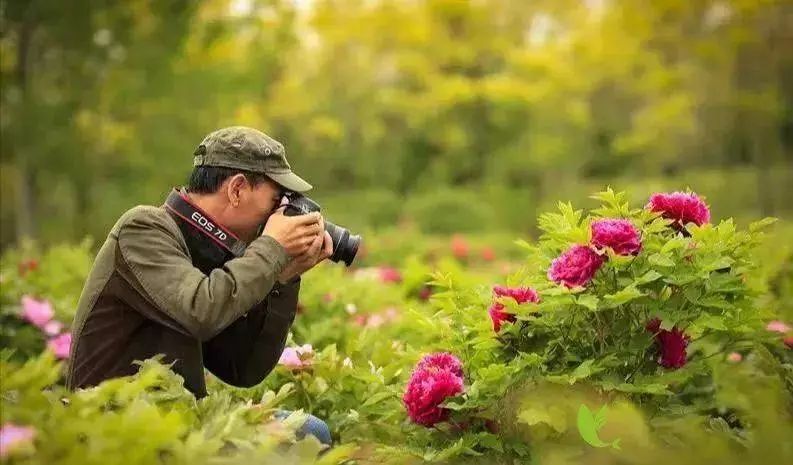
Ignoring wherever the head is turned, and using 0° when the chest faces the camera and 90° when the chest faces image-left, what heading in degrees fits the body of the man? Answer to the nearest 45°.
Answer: approximately 270°

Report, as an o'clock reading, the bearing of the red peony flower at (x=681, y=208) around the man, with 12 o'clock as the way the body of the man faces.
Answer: The red peony flower is roughly at 12 o'clock from the man.

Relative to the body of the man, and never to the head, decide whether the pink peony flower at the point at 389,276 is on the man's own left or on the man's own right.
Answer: on the man's own left

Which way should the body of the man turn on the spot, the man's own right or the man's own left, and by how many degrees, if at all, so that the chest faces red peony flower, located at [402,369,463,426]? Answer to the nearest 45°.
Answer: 0° — they already face it

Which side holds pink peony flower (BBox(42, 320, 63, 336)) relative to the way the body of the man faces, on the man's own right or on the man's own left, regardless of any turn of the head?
on the man's own left

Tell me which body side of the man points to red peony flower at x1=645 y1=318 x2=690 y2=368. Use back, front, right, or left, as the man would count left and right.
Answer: front

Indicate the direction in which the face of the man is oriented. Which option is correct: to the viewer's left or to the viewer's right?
to the viewer's right

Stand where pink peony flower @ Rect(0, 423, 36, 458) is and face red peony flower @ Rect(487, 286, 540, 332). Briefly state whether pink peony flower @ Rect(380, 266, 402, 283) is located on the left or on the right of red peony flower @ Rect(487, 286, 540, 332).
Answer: left

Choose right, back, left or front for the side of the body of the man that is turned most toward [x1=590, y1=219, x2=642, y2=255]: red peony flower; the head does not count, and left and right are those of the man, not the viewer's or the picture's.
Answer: front

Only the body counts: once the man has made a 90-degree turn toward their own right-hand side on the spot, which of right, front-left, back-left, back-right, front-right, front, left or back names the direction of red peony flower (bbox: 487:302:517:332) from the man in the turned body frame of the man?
left

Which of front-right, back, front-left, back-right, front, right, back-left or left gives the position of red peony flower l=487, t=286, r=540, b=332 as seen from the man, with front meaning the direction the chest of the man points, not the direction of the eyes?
front

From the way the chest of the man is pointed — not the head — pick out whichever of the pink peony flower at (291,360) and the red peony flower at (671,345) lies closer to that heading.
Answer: the red peony flower
